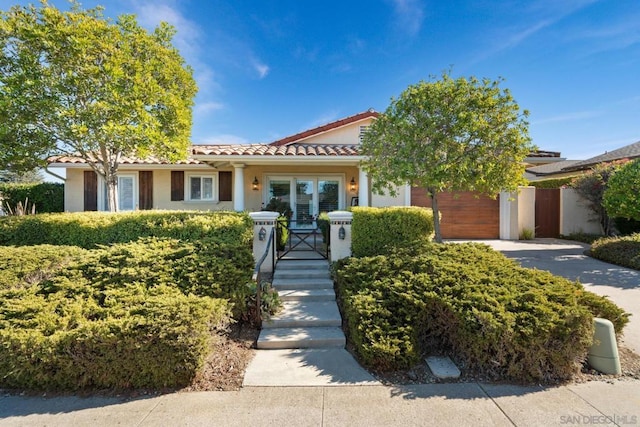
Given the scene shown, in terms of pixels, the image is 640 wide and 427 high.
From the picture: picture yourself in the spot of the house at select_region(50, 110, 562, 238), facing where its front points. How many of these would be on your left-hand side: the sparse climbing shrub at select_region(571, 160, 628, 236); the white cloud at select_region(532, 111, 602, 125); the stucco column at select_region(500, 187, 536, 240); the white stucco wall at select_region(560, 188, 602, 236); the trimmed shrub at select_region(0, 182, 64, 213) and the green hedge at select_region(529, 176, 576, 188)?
5

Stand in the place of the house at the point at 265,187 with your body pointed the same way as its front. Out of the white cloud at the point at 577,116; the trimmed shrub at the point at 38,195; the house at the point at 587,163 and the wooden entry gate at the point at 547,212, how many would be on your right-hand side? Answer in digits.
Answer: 1

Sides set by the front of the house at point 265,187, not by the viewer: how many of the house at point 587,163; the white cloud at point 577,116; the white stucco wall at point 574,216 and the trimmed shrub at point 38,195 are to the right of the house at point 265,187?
1

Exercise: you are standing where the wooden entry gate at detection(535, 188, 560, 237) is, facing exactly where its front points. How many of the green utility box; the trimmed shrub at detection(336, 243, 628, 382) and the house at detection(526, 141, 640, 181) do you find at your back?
1

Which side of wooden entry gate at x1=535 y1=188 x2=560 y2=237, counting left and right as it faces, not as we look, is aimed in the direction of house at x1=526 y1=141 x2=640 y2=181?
back

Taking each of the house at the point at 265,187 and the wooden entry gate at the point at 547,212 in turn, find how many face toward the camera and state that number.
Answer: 2

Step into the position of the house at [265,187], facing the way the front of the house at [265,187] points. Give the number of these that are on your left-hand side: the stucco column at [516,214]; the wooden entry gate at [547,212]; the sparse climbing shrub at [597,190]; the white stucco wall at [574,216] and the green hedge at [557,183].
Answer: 5

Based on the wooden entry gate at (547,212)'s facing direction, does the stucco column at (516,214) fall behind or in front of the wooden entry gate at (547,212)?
in front

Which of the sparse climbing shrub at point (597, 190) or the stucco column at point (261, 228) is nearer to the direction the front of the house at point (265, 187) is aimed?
the stucco column

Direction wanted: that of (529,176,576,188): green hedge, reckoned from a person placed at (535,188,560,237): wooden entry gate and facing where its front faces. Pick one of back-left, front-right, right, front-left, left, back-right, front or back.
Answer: back

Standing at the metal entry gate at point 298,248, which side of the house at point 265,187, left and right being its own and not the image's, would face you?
front

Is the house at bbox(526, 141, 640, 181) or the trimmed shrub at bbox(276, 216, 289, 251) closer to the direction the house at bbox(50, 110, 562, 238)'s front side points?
the trimmed shrub

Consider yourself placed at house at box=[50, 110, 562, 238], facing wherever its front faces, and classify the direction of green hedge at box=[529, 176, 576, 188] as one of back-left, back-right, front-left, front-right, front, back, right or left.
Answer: left

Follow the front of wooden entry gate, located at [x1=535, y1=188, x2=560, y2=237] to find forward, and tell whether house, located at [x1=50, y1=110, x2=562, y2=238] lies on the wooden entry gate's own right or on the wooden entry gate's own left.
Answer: on the wooden entry gate's own right
